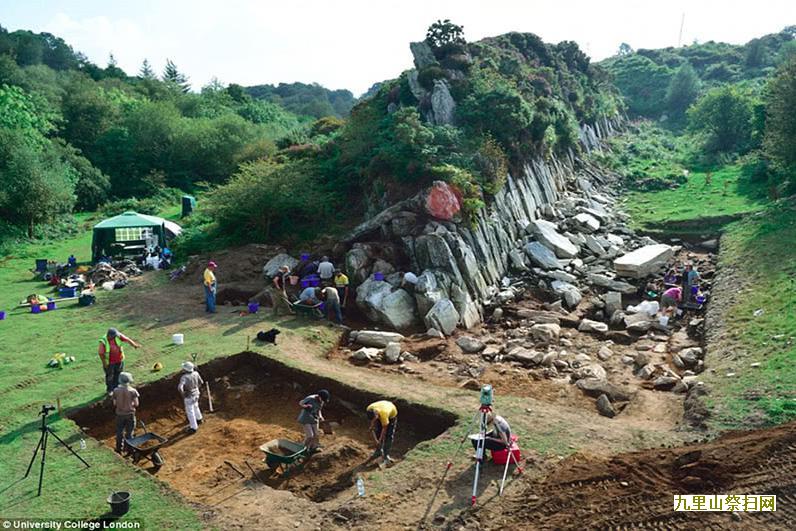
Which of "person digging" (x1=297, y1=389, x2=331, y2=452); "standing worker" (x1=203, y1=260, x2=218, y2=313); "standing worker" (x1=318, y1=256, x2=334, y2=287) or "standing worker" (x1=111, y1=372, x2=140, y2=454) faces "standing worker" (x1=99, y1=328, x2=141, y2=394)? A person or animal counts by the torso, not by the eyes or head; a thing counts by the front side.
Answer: "standing worker" (x1=111, y1=372, x2=140, y2=454)

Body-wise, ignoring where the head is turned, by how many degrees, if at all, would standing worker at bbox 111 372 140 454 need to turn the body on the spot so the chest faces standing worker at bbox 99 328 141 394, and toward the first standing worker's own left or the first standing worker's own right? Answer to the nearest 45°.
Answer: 0° — they already face them

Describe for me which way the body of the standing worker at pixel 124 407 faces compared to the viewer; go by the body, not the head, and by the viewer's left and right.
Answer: facing away from the viewer

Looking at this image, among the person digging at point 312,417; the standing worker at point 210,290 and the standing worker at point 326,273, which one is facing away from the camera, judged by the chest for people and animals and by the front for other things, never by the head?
the standing worker at point 326,273

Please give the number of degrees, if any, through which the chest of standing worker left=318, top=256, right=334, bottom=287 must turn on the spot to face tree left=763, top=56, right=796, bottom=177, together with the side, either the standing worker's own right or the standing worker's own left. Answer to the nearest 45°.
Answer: approximately 90° to the standing worker's own right

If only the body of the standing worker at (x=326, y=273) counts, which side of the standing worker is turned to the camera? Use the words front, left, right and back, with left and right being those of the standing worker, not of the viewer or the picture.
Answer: back
